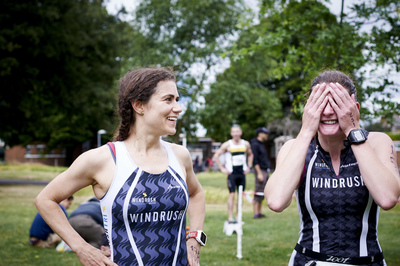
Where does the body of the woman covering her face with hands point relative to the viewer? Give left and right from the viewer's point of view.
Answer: facing the viewer

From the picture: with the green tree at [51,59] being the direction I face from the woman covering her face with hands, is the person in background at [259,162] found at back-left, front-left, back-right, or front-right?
front-right

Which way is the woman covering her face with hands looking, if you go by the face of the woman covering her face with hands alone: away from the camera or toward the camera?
toward the camera

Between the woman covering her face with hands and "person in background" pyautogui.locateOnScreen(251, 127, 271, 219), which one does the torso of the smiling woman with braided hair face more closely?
the woman covering her face with hands

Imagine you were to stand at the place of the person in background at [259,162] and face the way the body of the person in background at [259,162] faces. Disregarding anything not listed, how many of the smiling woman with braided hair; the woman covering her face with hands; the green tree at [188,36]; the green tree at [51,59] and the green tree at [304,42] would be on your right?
3

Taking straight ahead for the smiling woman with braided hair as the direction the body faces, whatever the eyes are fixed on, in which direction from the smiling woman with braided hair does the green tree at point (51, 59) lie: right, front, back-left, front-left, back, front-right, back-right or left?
back-left

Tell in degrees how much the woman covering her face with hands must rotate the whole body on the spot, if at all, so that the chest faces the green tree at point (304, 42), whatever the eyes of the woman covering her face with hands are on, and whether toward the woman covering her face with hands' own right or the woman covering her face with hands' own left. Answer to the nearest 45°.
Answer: approximately 180°
